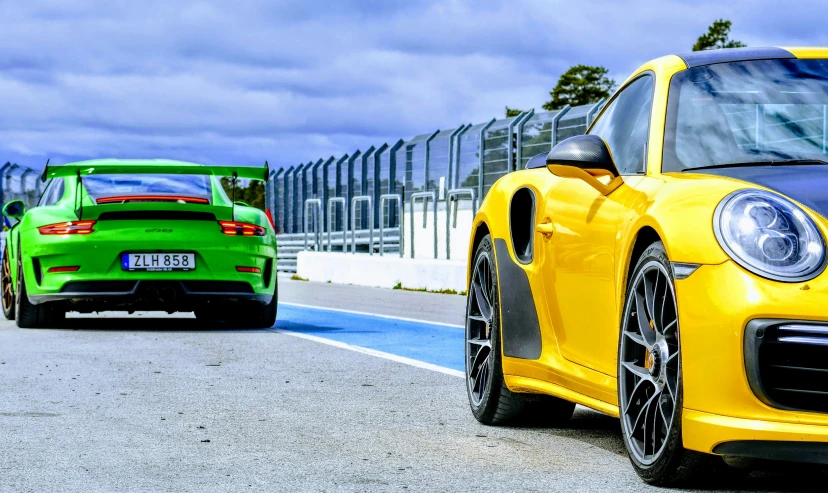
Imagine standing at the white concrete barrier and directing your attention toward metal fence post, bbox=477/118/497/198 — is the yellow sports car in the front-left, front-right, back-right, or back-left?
back-right

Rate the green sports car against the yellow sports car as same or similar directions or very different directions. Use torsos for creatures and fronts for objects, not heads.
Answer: very different directions

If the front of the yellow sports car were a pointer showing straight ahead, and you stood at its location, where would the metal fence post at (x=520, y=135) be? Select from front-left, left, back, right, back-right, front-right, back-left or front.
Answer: back-left

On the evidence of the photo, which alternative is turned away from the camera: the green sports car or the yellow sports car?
the green sports car

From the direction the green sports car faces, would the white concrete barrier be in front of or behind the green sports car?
in front

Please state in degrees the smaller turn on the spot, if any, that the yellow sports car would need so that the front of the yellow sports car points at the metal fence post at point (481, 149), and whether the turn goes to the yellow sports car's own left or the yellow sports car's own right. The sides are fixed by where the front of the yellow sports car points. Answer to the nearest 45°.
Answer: approximately 135° to the yellow sports car's own left

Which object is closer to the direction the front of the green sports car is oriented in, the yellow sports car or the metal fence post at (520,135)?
the metal fence post

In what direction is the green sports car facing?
away from the camera

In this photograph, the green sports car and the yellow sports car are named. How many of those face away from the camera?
1

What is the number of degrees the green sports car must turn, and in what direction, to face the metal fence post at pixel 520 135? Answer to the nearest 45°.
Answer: approximately 45° to its right

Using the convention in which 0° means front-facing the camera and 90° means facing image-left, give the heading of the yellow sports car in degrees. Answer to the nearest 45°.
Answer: approximately 315°

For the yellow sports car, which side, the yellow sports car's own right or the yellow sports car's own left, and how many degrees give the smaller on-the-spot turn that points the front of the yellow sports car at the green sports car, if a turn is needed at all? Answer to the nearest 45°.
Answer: approximately 180°

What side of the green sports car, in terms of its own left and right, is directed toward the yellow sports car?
back
